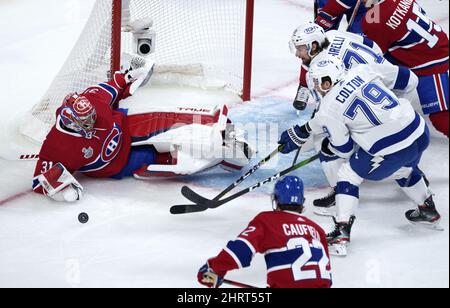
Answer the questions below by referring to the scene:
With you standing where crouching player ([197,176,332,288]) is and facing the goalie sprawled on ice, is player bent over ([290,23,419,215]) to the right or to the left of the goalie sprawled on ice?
right

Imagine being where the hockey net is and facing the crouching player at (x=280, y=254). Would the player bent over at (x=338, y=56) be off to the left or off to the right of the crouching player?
left

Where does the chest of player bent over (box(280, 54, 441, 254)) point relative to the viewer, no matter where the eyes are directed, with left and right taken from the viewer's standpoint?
facing to the left of the viewer

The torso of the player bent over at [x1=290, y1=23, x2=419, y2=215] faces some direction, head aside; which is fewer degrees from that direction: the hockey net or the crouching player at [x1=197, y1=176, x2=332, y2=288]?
the hockey net

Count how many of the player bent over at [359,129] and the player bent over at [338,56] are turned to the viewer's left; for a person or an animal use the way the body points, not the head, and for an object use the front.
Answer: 2

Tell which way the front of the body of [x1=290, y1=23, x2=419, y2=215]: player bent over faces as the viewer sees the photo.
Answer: to the viewer's left

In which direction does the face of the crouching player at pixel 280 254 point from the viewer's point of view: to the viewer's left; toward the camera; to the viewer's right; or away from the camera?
away from the camera

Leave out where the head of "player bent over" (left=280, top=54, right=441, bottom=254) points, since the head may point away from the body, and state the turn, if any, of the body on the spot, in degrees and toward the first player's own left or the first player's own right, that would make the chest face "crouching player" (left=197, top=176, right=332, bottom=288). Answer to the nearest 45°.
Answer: approximately 90° to the first player's own left

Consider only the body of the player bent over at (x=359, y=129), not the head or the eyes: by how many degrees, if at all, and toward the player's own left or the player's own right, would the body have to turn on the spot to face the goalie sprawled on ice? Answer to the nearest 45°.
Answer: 0° — they already face them

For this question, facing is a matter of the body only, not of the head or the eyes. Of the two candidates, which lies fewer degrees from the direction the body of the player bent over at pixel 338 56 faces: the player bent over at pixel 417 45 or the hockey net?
the hockey net
